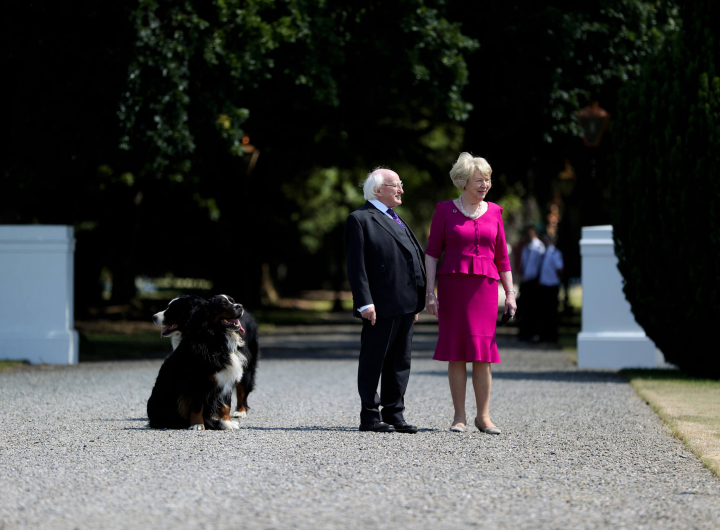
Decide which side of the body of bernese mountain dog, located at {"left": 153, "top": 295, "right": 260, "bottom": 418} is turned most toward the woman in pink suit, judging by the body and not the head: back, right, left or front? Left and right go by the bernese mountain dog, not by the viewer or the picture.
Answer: back

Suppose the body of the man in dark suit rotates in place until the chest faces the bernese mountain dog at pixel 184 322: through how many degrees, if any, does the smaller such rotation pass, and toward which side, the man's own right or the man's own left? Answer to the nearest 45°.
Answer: approximately 135° to the man's own right

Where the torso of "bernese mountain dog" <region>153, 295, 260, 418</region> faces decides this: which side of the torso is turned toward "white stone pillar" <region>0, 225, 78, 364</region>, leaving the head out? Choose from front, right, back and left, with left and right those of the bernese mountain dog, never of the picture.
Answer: right

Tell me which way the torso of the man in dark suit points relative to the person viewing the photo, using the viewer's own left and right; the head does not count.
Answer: facing the viewer and to the right of the viewer

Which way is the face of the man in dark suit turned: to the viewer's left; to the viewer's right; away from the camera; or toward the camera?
to the viewer's right

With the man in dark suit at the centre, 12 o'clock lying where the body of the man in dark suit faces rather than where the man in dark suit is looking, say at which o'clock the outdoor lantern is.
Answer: The outdoor lantern is roughly at 8 o'clock from the man in dark suit.

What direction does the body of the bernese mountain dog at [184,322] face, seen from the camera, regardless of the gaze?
to the viewer's left

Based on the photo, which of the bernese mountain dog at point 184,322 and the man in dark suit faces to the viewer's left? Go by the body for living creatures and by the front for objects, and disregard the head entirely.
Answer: the bernese mountain dog

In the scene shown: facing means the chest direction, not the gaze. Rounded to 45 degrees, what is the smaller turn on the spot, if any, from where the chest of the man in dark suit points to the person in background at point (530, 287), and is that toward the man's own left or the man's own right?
approximately 135° to the man's own left
